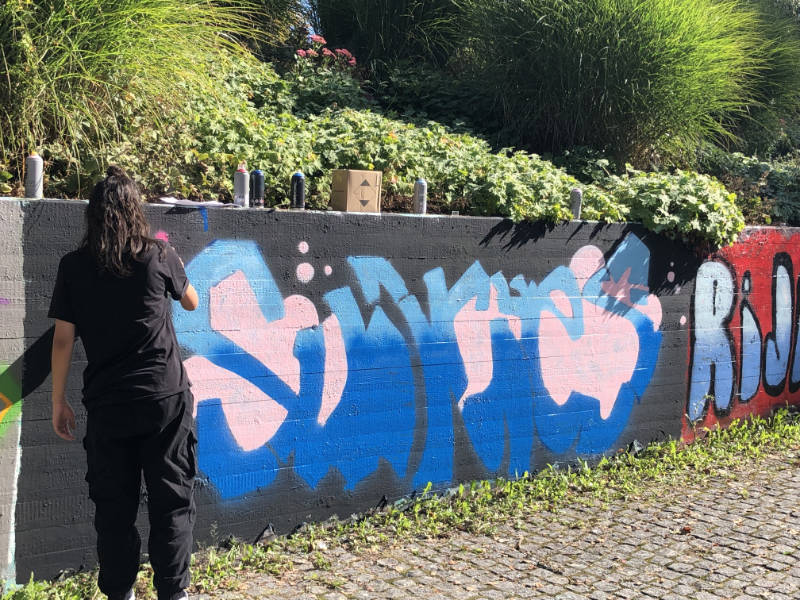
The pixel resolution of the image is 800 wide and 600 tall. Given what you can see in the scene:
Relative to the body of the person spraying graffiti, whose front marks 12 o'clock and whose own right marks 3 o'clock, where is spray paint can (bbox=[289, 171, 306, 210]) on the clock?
The spray paint can is roughly at 1 o'clock from the person spraying graffiti.

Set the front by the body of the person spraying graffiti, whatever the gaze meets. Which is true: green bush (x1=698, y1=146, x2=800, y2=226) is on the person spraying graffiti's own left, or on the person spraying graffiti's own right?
on the person spraying graffiti's own right

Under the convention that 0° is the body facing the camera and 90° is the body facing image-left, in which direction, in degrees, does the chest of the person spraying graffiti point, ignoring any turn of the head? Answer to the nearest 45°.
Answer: approximately 180°

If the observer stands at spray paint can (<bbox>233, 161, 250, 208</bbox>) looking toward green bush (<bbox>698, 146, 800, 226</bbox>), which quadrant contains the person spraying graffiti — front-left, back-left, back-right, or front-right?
back-right

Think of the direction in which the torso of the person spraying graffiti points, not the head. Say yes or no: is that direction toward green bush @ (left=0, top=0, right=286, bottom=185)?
yes

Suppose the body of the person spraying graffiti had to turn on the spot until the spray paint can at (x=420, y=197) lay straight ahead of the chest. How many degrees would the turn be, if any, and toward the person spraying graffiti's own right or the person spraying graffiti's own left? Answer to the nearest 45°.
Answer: approximately 45° to the person spraying graffiti's own right
